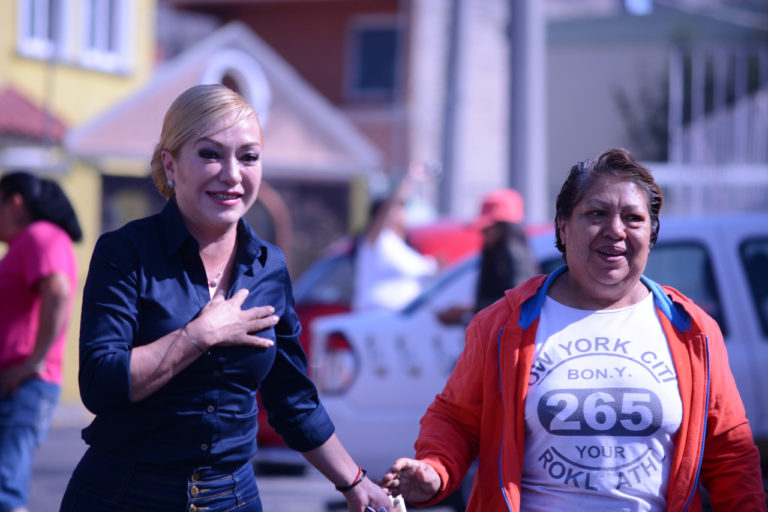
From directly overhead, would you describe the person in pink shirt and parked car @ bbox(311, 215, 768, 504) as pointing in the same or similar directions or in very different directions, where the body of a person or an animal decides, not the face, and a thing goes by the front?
very different directions

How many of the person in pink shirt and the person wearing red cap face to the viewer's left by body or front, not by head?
2

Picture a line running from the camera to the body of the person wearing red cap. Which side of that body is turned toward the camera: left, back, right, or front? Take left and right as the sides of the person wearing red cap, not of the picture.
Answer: left

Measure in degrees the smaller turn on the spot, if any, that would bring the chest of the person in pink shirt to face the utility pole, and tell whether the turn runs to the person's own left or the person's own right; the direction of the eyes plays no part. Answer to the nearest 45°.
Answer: approximately 135° to the person's own right

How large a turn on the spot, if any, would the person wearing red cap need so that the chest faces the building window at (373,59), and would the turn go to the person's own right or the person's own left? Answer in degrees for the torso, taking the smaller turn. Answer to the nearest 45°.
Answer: approximately 90° to the person's own right

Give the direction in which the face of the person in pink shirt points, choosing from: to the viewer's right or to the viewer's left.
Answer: to the viewer's left

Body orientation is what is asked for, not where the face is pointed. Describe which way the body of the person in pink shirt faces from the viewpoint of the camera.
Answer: to the viewer's left
